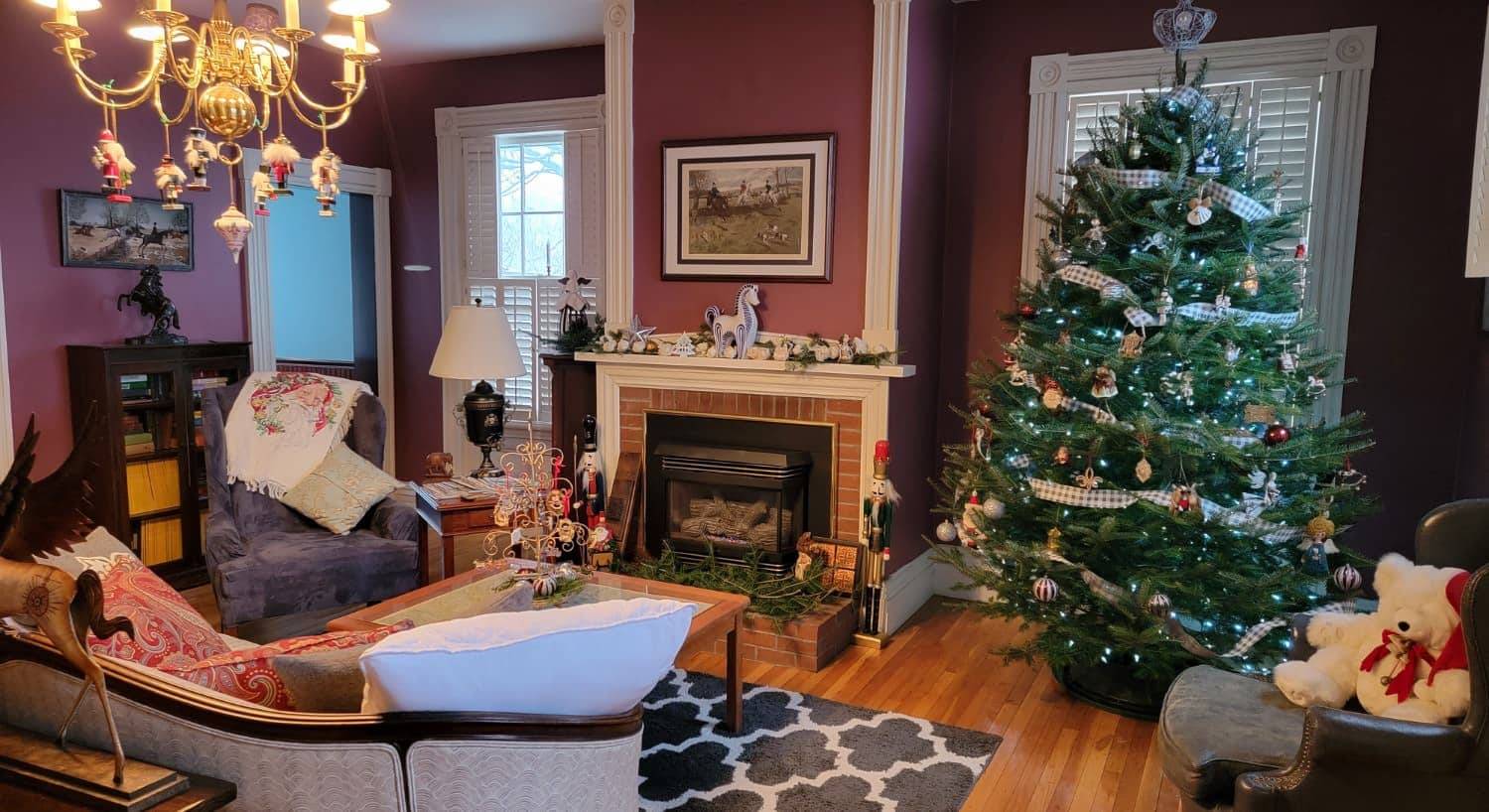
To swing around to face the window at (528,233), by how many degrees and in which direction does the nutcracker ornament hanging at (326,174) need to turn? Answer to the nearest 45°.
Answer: approximately 135° to its left

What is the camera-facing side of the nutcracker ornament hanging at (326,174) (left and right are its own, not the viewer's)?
front

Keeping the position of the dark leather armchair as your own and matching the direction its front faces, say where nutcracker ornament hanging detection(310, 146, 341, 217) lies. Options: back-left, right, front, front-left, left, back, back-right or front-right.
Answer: front

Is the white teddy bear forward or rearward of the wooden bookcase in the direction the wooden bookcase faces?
forward

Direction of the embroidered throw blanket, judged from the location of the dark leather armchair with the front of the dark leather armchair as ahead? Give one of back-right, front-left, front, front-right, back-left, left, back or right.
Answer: front

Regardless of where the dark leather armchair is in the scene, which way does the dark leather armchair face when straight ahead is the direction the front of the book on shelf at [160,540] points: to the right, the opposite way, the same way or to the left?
the opposite way

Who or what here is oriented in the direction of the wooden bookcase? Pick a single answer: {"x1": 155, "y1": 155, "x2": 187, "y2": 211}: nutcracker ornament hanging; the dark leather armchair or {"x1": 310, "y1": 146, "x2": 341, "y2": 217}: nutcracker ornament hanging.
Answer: the dark leather armchair

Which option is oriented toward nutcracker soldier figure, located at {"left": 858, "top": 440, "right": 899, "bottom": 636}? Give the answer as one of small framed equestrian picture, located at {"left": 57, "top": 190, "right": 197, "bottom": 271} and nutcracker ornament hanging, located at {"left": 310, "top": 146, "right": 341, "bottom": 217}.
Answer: the small framed equestrian picture

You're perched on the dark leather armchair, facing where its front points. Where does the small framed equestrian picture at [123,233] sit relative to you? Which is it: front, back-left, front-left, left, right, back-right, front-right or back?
front

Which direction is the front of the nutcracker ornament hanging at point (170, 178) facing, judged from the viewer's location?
facing the viewer

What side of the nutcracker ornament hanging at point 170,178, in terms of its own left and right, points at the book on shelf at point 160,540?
back

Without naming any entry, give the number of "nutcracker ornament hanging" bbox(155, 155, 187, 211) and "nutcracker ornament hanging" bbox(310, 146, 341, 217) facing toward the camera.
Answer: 2

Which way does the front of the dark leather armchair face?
to the viewer's left

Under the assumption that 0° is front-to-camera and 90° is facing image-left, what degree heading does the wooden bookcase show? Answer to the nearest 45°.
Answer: approximately 315°

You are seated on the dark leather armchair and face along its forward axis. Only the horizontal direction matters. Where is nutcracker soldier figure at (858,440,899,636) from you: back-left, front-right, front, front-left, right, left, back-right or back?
front-right

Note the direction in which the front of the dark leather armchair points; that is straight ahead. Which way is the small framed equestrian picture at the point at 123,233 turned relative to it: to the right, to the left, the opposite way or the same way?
the opposite way

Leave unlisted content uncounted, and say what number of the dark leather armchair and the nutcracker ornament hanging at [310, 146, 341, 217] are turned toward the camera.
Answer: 1
